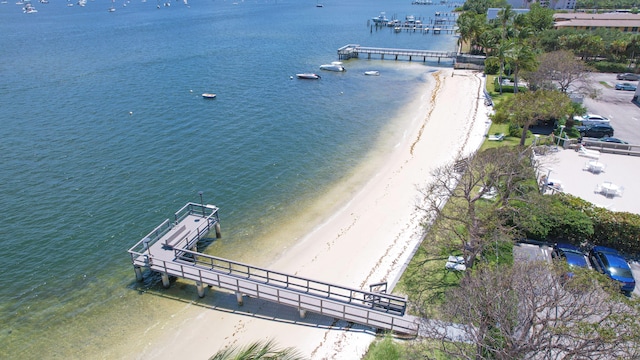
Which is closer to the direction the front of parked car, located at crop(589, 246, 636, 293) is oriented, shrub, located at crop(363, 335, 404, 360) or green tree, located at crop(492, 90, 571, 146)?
the green tree

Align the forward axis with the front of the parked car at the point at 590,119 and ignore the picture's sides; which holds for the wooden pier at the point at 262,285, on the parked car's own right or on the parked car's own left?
on the parked car's own left

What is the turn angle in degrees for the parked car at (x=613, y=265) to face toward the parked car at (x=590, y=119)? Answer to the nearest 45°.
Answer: approximately 45° to its right

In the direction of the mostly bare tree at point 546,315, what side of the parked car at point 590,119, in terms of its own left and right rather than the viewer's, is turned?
left

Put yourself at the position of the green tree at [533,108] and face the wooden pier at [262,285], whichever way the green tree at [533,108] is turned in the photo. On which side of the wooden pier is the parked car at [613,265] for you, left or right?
left

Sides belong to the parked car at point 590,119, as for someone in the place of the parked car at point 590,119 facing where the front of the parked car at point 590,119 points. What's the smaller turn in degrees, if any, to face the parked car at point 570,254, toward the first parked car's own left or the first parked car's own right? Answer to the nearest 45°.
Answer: approximately 90° to the first parked car's own left

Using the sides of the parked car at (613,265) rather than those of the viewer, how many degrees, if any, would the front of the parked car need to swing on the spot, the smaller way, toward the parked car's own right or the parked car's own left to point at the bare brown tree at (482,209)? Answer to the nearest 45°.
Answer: approximately 45° to the parked car's own left

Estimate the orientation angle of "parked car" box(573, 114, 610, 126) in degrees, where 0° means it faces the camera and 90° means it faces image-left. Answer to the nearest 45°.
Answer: approximately 90°

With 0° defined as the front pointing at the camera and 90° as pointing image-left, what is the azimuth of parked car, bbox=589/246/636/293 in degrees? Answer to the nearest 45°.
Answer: approximately 135°

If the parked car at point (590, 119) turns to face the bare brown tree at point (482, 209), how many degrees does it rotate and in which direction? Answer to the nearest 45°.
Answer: approximately 90° to its left

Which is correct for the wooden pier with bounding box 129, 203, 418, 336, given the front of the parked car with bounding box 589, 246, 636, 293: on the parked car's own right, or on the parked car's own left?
on the parked car's own left

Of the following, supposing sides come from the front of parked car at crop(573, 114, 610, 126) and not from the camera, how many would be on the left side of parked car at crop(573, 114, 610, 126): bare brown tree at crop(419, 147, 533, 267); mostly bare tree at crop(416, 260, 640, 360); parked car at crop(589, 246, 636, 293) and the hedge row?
4

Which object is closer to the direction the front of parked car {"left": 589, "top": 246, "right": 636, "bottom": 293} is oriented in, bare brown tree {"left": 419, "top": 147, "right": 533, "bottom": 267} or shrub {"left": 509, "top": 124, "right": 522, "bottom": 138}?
the shrub
